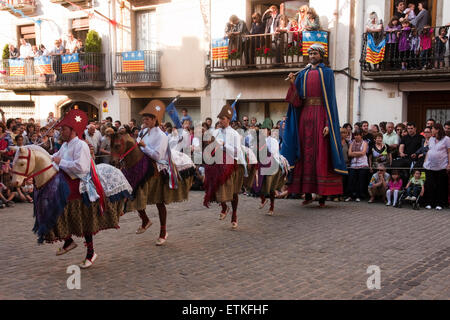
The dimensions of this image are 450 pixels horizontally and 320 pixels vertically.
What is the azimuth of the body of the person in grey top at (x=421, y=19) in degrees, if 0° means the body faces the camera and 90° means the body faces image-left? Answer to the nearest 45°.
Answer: approximately 45°

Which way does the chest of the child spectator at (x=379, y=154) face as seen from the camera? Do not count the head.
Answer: toward the camera

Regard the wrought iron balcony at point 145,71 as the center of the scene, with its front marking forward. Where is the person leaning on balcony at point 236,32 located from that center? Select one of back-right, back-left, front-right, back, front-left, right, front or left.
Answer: front-left

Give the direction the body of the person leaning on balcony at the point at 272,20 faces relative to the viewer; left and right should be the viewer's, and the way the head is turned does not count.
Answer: facing the viewer

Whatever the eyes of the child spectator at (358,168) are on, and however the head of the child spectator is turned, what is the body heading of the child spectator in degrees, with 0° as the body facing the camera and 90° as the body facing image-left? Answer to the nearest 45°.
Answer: approximately 45°

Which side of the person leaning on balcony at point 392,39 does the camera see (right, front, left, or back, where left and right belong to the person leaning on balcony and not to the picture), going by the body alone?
front

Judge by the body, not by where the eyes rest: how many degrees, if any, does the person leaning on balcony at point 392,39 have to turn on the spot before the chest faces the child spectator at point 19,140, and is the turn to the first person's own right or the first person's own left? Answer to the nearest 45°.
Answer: approximately 45° to the first person's own right

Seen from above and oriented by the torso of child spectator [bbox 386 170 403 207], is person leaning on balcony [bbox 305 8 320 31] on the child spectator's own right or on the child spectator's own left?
on the child spectator's own right

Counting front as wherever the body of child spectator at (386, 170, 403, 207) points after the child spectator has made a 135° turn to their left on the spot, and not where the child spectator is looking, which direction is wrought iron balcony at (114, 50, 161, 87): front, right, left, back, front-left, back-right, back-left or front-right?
back-left

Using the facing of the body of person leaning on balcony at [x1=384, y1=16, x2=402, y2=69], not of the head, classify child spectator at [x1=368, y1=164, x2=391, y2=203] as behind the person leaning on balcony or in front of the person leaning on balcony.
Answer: in front
